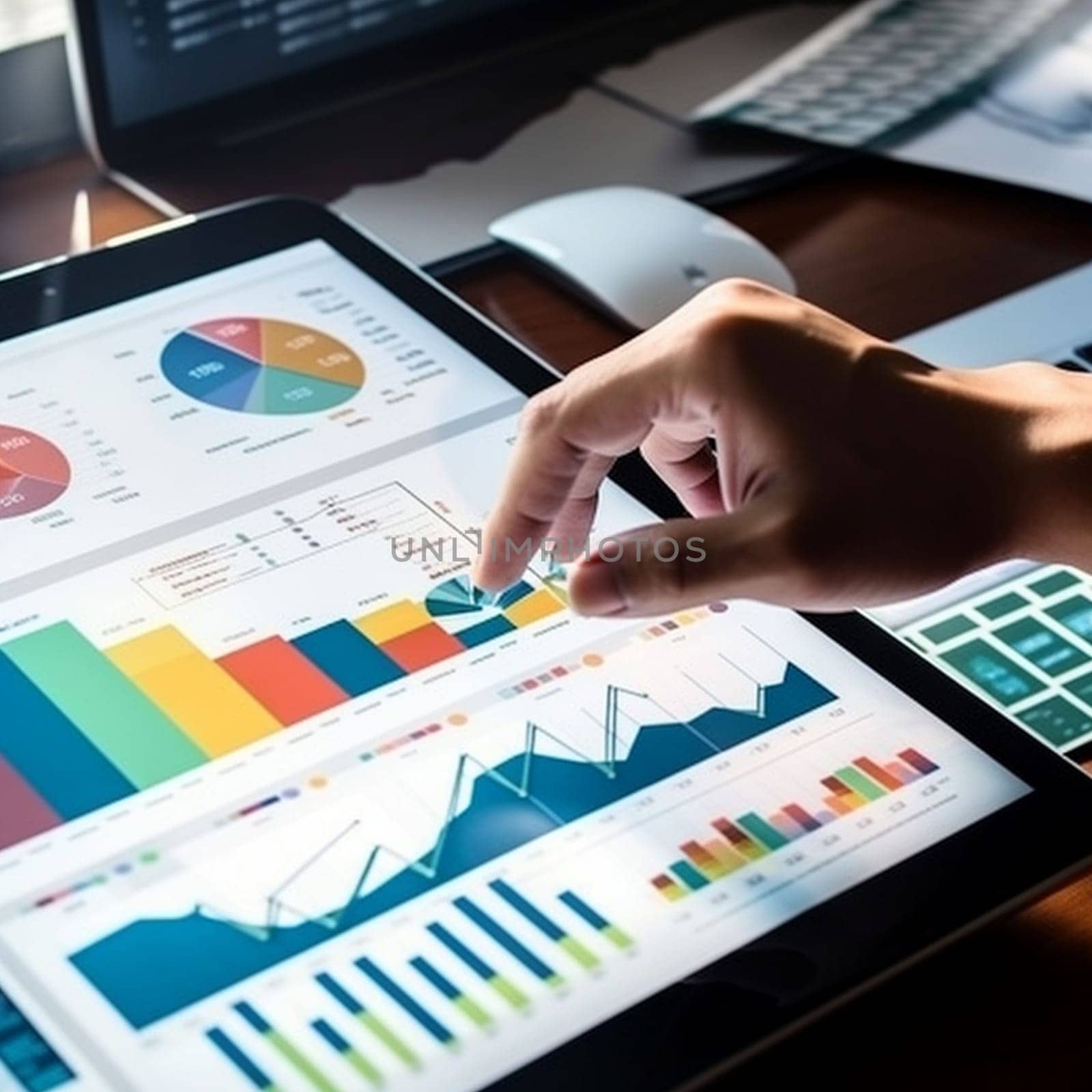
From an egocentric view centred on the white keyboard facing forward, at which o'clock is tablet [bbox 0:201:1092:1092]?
The tablet is roughly at 2 o'clock from the white keyboard.

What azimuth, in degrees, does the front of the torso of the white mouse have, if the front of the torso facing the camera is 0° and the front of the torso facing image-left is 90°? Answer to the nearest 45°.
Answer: approximately 135°

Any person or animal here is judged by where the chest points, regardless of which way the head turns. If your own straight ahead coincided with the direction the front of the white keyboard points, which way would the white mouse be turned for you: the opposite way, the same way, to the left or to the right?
the opposite way

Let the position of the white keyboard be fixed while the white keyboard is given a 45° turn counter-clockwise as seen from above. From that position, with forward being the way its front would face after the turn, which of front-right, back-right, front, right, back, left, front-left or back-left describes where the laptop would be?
right

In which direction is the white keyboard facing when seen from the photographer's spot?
facing the viewer and to the right of the viewer
